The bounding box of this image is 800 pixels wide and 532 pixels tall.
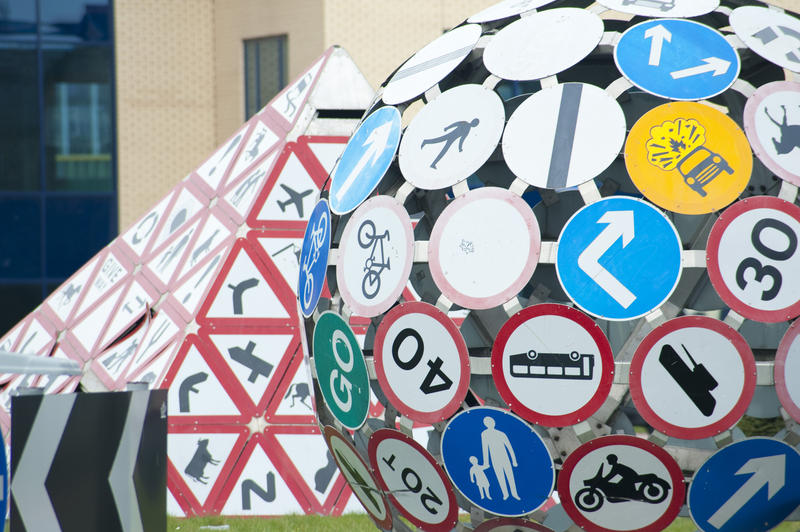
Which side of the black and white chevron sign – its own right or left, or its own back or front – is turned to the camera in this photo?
front

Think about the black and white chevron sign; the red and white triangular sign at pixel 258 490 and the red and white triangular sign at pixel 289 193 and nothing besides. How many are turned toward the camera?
3

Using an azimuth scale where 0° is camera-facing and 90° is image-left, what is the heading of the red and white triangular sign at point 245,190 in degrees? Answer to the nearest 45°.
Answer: approximately 45°

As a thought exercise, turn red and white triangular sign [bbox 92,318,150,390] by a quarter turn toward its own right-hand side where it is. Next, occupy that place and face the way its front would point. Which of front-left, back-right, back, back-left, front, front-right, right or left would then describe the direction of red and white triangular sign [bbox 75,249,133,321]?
front-right

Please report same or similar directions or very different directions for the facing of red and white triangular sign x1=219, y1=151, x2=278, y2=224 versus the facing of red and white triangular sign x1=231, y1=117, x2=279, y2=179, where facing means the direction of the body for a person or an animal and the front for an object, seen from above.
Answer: same or similar directions

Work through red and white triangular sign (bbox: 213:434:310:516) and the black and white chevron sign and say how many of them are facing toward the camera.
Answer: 2
